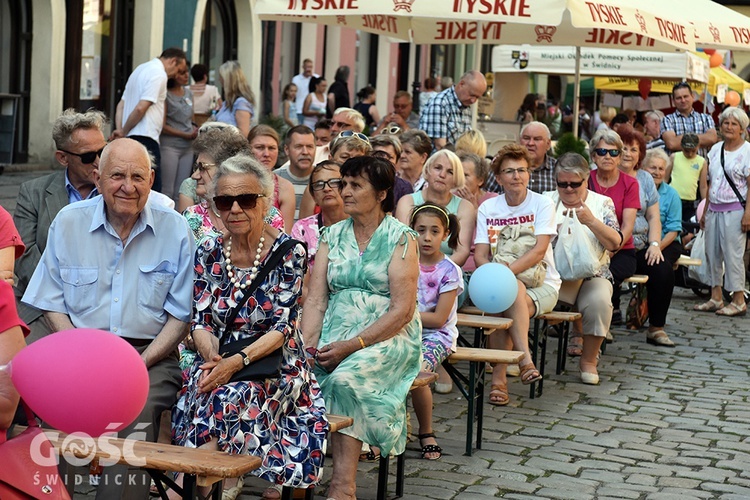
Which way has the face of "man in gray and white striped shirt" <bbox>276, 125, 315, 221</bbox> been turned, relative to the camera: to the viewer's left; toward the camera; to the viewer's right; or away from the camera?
toward the camera

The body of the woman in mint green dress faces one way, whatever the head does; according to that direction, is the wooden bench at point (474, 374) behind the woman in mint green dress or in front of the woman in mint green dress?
behind

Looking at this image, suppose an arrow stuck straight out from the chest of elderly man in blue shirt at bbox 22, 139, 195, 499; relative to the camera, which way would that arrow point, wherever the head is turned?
toward the camera

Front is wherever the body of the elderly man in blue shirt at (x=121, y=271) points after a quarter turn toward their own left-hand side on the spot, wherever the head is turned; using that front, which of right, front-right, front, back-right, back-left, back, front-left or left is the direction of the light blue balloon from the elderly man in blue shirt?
front-left

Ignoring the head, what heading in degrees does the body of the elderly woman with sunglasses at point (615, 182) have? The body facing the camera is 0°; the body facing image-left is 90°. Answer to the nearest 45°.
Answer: approximately 45°

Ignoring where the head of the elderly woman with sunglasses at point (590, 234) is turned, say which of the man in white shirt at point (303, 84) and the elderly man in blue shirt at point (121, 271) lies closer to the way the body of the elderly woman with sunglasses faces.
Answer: the elderly man in blue shirt

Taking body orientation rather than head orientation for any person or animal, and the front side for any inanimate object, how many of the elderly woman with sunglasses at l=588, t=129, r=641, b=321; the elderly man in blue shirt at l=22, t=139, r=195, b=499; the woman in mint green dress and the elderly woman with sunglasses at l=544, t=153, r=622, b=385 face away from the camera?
0

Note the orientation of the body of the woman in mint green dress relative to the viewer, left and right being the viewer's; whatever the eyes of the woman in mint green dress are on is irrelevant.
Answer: facing the viewer and to the left of the viewer

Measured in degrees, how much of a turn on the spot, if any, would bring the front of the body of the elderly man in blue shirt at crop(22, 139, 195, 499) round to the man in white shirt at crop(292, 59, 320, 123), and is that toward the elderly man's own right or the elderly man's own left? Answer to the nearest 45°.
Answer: approximately 180°

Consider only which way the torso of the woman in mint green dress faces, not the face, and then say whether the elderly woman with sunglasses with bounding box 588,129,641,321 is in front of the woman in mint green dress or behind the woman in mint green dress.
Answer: behind

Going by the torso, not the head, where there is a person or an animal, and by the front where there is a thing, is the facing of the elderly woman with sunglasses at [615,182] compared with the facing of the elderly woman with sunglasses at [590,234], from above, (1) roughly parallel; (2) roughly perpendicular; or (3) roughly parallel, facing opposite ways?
roughly parallel

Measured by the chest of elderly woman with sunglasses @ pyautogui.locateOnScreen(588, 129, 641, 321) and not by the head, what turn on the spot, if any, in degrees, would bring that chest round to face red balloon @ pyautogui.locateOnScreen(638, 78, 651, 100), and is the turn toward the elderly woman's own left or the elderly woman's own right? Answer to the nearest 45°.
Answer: approximately 135° to the elderly woman's own right

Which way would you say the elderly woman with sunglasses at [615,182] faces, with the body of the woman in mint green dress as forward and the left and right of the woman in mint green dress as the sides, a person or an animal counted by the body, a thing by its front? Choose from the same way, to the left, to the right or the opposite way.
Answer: the same way

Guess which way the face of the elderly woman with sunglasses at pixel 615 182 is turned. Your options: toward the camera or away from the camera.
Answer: toward the camera
